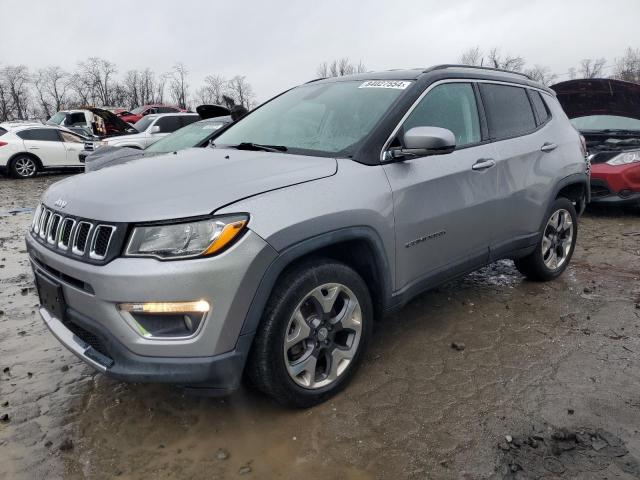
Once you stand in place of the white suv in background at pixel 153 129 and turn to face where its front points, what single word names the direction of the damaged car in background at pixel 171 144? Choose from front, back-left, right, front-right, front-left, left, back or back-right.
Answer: front-left

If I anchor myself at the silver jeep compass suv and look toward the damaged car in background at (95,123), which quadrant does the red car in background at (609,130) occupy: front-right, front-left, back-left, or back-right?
front-right

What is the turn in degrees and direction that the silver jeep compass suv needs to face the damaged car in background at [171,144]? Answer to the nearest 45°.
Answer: approximately 135° to its right

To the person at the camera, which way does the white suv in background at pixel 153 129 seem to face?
facing the viewer and to the left of the viewer

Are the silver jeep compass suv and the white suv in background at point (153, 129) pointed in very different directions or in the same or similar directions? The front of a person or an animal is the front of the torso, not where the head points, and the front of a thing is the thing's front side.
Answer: same or similar directions

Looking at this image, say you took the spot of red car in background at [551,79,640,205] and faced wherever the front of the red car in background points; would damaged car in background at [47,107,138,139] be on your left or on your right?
on your right

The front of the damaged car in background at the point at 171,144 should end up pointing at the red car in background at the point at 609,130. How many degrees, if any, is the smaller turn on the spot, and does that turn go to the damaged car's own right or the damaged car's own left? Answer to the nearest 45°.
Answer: approximately 135° to the damaged car's own left

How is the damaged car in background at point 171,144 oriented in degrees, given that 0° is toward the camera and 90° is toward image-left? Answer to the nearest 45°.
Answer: approximately 45°

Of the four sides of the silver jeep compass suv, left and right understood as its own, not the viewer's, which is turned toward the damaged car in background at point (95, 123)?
right

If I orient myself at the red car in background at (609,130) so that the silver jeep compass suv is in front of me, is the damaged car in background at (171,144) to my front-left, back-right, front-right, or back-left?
front-right

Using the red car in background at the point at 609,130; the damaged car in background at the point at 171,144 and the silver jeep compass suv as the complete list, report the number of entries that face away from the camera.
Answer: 0

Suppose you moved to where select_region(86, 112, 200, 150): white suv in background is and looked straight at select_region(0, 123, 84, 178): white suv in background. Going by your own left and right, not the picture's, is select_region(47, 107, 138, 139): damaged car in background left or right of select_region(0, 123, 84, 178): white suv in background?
right

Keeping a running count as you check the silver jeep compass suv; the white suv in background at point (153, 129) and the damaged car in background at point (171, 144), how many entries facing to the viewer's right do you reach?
0

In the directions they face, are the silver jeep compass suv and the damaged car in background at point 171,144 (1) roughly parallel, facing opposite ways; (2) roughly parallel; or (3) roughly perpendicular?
roughly parallel

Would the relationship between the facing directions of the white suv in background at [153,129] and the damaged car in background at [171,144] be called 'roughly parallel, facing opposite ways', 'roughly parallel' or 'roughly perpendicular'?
roughly parallel
